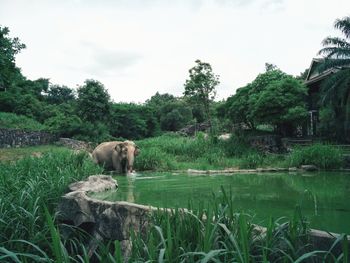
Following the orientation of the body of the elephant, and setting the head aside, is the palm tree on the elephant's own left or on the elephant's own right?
on the elephant's own left

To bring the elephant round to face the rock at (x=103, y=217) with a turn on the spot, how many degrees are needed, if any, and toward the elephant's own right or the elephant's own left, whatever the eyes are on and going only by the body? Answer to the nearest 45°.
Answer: approximately 45° to the elephant's own right

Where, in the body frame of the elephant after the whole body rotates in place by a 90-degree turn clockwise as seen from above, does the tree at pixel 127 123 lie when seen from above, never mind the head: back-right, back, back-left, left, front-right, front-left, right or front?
back-right

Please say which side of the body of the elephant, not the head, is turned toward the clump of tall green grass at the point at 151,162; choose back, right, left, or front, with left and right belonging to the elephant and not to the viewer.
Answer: left

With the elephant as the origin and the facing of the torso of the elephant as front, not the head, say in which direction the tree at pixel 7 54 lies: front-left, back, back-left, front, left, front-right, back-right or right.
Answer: back

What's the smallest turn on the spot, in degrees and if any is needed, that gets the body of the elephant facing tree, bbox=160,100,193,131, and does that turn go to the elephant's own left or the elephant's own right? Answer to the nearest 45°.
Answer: approximately 135° to the elephant's own left

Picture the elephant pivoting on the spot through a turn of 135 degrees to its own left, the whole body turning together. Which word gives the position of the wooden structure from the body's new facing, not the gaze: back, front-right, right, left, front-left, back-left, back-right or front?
front-right

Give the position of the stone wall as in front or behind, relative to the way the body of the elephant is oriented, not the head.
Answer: behind

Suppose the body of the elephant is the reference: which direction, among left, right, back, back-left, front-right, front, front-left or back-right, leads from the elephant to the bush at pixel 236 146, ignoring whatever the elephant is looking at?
left

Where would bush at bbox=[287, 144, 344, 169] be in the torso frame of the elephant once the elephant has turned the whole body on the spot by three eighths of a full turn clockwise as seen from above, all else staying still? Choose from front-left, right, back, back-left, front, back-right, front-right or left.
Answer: back

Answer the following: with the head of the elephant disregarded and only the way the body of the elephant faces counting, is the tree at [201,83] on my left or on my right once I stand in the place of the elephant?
on my left

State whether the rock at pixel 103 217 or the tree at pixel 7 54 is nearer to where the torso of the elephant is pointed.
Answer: the rock

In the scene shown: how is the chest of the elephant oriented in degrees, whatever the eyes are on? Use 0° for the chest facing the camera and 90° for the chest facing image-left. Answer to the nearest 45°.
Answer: approximately 315°

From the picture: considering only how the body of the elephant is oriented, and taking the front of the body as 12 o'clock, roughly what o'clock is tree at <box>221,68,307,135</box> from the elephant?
The tree is roughly at 9 o'clock from the elephant.
